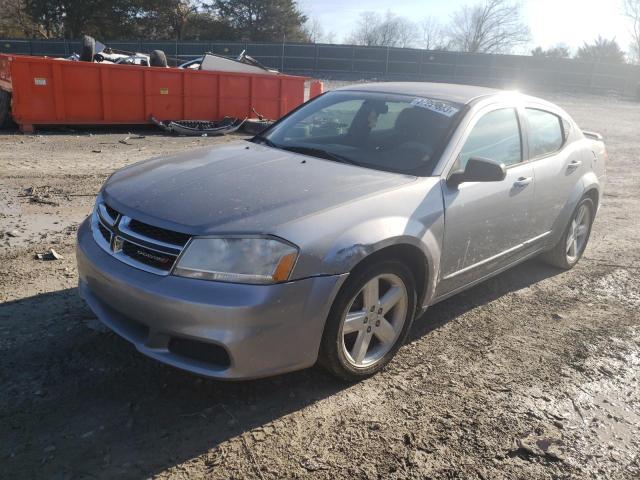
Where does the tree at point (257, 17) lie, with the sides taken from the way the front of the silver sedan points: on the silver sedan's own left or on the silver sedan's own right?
on the silver sedan's own right

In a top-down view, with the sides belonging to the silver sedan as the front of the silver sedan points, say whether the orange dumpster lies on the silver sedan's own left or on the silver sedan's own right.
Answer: on the silver sedan's own right

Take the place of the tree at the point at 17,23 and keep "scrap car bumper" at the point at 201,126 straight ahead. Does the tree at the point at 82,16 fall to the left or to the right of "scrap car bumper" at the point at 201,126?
left

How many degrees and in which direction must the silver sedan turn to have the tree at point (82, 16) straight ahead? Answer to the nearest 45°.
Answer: approximately 90° to its right

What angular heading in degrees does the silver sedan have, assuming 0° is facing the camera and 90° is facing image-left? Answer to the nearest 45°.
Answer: approximately 45°

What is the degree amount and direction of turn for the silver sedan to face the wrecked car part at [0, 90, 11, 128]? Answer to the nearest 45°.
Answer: approximately 90° to its right

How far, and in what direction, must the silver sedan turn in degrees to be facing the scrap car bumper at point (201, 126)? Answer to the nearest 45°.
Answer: approximately 135° to its right
